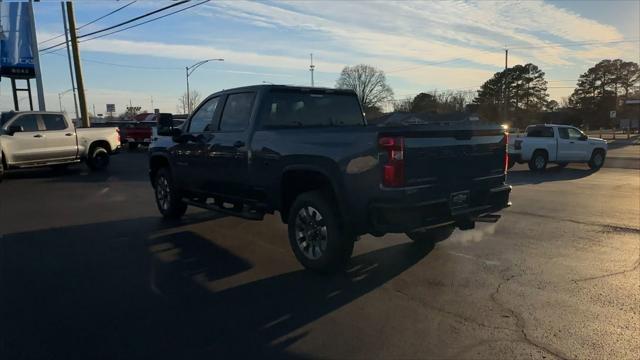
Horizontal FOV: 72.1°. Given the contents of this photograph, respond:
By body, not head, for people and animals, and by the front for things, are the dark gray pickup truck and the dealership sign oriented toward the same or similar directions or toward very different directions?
very different directions

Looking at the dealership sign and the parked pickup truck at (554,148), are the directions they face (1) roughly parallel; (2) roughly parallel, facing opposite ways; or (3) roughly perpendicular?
roughly perpendicular

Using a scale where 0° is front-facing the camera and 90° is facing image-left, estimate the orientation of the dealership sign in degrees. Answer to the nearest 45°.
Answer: approximately 0°

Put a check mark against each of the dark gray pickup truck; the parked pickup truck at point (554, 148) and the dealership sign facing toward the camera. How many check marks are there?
1

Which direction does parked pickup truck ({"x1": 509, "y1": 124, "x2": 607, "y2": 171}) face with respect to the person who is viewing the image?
facing away from the viewer and to the right of the viewer

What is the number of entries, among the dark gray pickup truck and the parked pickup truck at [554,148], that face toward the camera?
0

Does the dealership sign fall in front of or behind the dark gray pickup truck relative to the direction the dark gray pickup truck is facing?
in front

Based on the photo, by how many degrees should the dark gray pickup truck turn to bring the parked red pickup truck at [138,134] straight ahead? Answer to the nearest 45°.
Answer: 0° — it already faces it

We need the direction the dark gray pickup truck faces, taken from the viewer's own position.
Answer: facing away from the viewer and to the left of the viewer

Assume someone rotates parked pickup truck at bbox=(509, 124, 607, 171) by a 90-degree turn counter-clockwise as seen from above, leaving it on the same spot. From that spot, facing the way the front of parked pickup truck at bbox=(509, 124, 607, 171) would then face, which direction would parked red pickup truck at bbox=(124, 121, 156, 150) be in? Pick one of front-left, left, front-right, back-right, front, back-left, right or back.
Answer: front-left

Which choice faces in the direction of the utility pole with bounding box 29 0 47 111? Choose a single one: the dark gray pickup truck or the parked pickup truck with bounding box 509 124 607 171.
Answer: the dark gray pickup truck

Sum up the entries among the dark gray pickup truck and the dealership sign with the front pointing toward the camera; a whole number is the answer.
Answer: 1

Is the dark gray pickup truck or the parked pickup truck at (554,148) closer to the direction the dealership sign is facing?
the dark gray pickup truck
